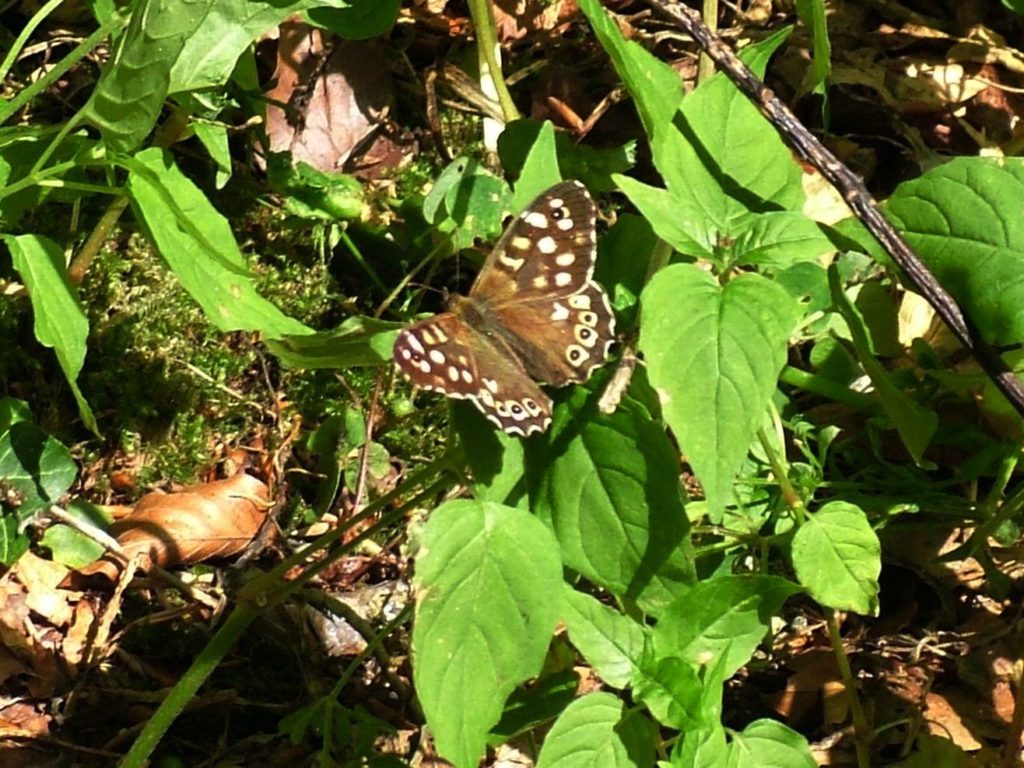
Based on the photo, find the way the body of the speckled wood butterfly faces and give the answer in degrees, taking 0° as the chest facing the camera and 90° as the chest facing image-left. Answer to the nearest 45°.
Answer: approximately 135°

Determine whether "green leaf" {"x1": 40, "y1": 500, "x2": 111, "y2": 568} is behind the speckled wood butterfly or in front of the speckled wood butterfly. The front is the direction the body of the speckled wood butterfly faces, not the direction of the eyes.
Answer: in front

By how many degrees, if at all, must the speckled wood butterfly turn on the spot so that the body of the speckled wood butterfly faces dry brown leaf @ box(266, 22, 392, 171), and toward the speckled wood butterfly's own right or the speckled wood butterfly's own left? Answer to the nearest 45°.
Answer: approximately 45° to the speckled wood butterfly's own right

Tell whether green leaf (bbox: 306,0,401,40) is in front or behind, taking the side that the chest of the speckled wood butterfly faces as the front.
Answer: in front
